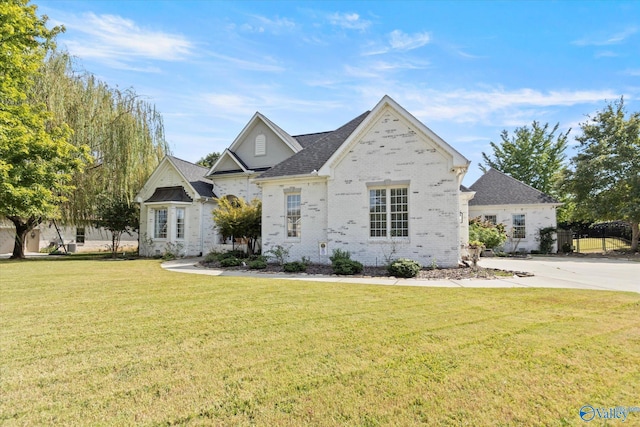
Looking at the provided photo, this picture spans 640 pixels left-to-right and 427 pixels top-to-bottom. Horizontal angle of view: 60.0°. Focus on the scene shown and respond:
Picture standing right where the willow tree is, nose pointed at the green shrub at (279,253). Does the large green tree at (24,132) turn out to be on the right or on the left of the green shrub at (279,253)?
right

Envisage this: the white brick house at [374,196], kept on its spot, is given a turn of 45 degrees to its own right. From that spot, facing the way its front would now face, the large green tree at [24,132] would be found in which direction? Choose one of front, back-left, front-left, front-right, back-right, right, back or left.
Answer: front-right

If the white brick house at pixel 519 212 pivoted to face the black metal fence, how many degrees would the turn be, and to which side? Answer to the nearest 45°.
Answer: approximately 135° to its left

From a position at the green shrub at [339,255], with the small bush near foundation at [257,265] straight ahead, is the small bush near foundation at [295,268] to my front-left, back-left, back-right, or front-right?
front-left

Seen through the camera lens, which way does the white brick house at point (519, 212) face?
facing the viewer

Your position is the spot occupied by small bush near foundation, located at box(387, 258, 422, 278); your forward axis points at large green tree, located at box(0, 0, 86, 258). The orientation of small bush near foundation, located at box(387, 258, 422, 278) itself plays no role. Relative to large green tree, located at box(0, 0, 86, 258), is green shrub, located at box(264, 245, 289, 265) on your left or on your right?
right

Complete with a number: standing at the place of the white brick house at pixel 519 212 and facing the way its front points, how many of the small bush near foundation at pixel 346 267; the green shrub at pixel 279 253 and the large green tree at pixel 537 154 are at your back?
1

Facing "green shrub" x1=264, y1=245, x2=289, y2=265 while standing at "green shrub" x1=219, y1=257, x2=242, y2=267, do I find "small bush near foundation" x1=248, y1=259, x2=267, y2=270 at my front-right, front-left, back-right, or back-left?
front-right

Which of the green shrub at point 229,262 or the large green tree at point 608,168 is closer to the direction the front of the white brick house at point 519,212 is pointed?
the green shrub

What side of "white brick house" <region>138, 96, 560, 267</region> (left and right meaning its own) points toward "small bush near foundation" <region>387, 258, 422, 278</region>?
front

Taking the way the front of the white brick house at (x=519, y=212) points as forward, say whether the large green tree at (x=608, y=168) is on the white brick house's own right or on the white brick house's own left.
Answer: on the white brick house's own left

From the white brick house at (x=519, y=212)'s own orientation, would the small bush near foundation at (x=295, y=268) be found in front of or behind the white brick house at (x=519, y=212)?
in front
